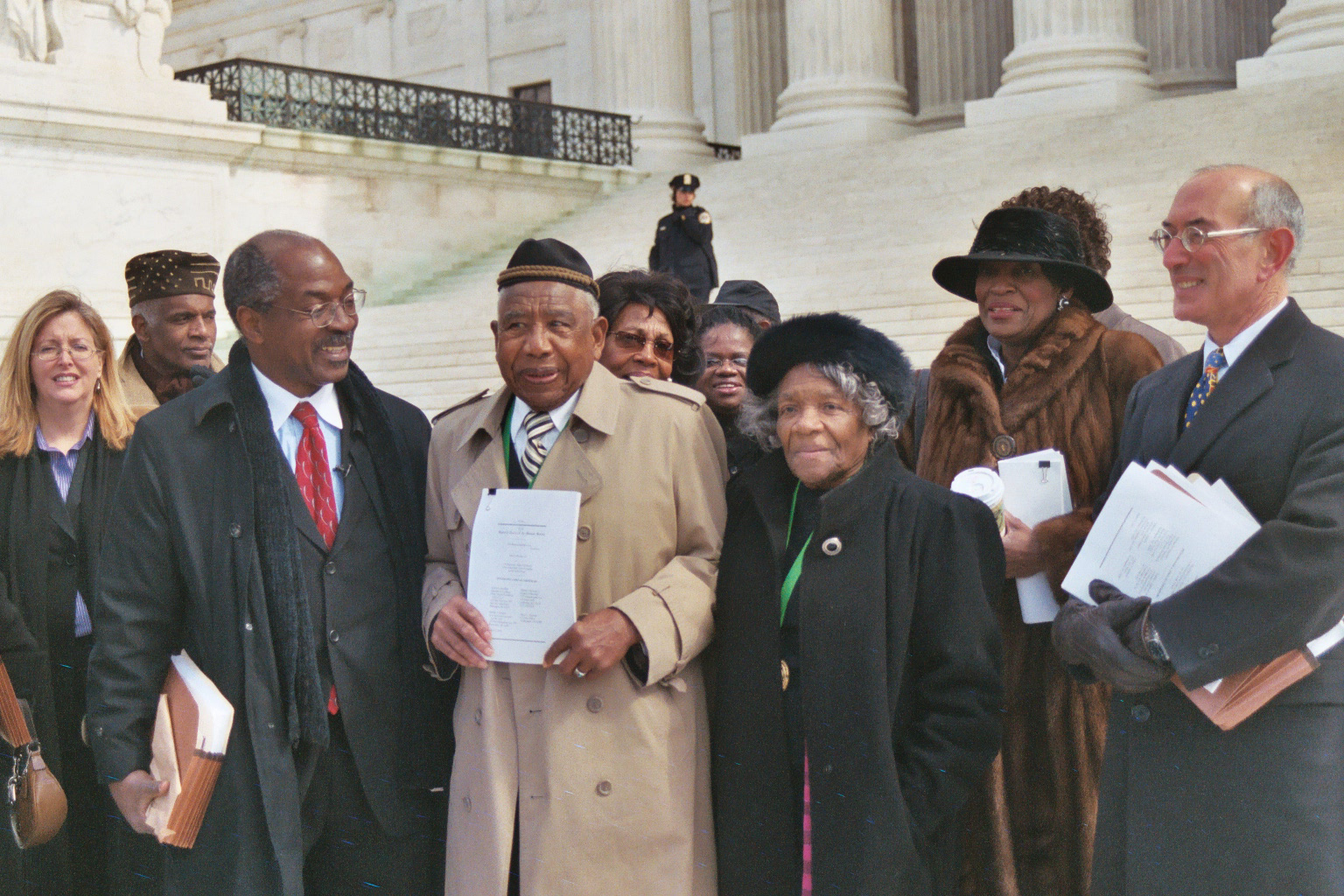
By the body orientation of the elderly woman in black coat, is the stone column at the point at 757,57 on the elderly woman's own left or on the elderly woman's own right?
on the elderly woman's own right

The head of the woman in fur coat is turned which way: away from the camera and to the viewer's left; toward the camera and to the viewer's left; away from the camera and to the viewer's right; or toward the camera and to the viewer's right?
toward the camera and to the viewer's left

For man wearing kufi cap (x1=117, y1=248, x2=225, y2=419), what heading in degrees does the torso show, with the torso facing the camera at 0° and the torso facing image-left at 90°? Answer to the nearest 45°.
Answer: approximately 315°

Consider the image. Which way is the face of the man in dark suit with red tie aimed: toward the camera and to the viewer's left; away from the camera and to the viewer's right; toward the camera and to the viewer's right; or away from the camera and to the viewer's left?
toward the camera and to the viewer's right

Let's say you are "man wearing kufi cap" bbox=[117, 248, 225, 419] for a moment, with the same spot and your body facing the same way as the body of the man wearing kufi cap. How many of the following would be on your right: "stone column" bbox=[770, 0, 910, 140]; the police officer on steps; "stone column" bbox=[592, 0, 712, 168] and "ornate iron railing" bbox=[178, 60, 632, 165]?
0

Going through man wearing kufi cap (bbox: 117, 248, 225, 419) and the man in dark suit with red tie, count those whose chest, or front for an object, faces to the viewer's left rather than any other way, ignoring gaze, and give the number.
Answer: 0

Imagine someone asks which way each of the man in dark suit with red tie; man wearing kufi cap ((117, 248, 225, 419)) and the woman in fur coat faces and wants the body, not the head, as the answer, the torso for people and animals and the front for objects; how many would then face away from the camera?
0

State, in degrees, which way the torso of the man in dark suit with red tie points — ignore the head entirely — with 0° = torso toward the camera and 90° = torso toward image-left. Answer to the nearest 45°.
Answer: approximately 315°

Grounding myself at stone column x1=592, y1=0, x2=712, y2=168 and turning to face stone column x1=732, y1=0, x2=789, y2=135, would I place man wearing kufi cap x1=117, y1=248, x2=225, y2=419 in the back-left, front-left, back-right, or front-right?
back-right

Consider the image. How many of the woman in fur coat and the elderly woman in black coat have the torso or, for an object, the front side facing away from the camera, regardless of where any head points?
0

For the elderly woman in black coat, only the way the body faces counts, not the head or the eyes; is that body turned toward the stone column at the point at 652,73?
no

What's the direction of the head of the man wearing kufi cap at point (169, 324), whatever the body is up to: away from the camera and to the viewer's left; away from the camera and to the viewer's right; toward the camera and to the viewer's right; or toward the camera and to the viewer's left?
toward the camera and to the viewer's right

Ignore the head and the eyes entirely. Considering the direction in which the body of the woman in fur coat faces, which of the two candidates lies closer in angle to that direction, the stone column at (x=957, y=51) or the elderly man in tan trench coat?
the elderly man in tan trench coat

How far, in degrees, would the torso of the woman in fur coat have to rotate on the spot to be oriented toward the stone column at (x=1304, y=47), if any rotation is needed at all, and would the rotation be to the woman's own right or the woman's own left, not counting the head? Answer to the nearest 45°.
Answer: approximately 135° to the woman's own right

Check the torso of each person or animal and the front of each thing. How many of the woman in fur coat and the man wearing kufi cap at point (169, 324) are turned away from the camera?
0

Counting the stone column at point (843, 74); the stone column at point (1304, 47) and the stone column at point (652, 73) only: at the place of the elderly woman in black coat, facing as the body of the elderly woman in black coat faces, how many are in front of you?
0
